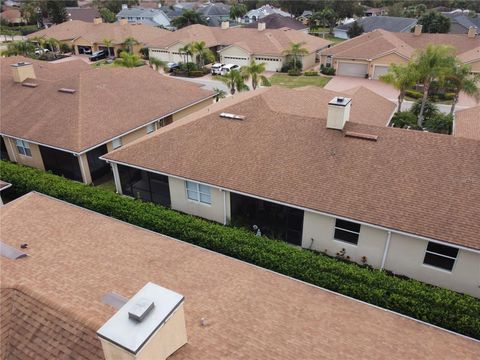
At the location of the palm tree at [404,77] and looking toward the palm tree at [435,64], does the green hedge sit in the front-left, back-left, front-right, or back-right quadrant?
back-right

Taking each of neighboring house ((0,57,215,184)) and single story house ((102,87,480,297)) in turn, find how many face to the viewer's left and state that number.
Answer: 0

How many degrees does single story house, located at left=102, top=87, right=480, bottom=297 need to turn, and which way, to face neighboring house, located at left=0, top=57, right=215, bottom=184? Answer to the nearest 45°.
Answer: approximately 90° to its left

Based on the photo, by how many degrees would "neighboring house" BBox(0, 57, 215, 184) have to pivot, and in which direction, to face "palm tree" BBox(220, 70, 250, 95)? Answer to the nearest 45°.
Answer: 0° — it already faces it

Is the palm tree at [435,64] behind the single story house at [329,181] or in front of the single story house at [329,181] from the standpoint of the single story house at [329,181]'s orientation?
in front

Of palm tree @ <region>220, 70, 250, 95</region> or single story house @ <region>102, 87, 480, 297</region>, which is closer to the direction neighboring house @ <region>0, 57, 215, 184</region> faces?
the palm tree

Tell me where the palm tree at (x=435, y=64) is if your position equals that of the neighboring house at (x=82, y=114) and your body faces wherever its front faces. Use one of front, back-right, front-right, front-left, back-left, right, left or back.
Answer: front-right

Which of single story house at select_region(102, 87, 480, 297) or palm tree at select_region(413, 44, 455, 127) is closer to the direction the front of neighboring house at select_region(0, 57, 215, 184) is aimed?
the palm tree

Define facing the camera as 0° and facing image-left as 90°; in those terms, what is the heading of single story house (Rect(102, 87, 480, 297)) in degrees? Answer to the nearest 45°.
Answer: approximately 225°

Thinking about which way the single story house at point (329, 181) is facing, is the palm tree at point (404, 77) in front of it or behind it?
in front

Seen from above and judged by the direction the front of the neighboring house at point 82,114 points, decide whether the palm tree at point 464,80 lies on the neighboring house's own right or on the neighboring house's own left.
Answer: on the neighboring house's own right

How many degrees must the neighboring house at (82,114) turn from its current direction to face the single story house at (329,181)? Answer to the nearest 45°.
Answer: approximately 90° to its right

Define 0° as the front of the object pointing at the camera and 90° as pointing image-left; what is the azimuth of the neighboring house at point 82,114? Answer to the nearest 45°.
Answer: approximately 225°
